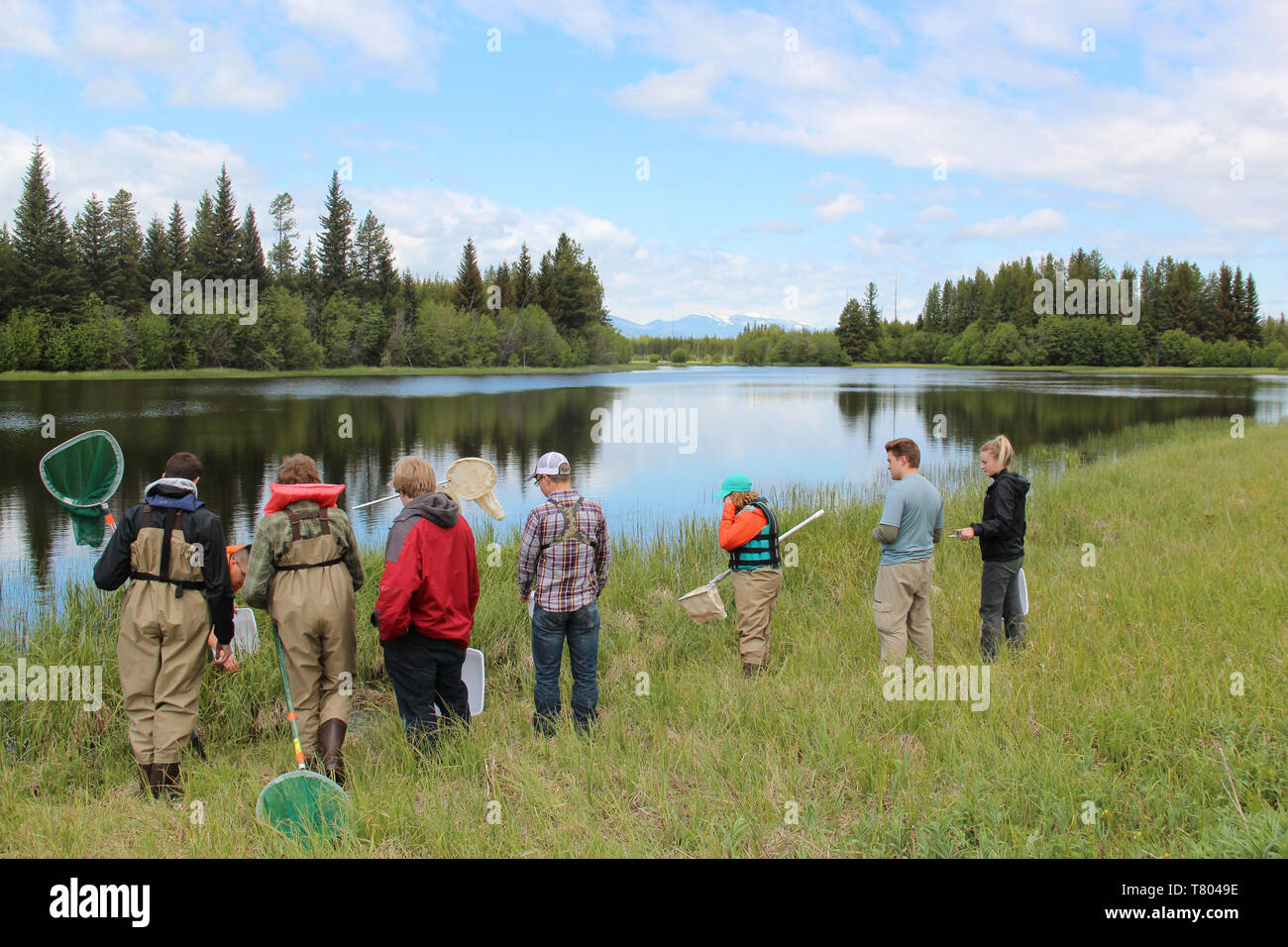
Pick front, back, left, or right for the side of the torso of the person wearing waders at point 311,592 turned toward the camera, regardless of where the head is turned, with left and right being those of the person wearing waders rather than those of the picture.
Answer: back

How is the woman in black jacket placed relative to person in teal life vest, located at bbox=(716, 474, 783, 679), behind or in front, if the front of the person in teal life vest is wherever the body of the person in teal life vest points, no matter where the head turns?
behind

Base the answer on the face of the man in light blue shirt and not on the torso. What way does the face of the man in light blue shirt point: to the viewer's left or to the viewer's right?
to the viewer's left

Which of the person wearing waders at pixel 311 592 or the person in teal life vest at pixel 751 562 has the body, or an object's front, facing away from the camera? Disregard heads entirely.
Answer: the person wearing waders

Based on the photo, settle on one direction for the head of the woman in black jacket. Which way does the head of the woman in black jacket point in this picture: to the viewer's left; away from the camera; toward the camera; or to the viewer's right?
to the viewer's left

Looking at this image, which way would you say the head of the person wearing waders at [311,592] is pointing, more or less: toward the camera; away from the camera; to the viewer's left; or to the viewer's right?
away from the camera

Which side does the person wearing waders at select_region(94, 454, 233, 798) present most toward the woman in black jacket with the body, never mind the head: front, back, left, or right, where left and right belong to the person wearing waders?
right

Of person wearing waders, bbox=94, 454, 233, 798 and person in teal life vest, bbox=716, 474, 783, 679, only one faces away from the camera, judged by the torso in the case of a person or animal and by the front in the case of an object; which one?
the person wearing waders

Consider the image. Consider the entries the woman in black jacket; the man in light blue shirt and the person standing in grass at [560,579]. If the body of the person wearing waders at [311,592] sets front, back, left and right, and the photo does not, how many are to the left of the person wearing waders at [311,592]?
0

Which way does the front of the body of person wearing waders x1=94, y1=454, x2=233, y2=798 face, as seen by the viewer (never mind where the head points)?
away from the camera

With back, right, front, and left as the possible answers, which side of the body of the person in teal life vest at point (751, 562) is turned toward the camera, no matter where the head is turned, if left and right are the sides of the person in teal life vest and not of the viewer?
left

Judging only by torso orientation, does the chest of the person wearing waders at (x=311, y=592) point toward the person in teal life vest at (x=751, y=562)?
no

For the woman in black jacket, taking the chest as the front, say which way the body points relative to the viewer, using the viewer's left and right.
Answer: facing to the left of the viewer

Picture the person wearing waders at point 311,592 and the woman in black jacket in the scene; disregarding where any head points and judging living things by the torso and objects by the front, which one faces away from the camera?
the person wearing waders

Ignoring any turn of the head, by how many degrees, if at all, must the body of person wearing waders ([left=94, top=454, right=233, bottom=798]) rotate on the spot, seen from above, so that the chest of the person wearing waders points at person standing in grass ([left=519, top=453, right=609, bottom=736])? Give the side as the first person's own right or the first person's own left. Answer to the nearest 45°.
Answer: approximately 90° to the first person's own right
